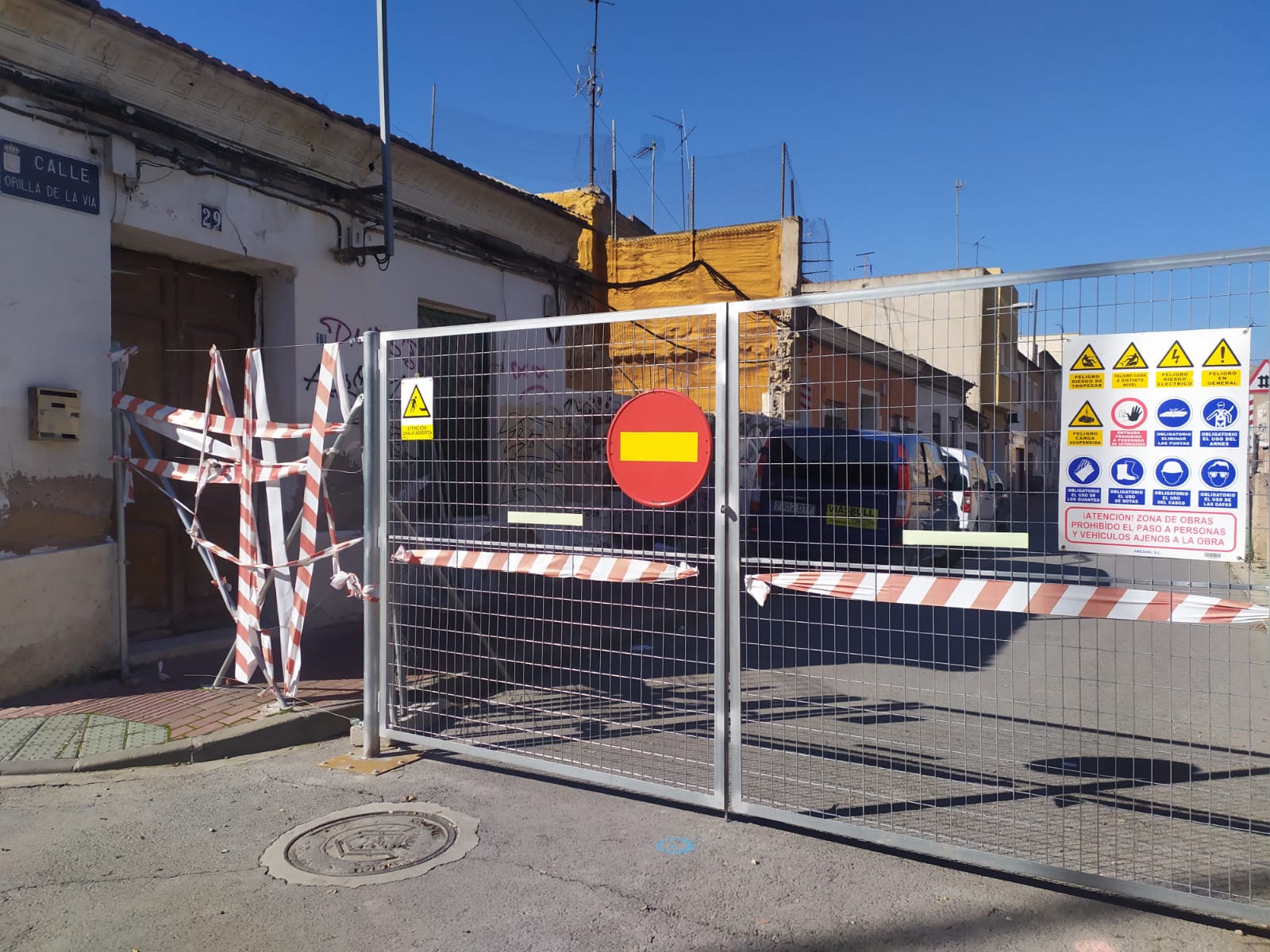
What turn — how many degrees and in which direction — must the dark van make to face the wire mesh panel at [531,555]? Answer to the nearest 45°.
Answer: approximately 135° to its left

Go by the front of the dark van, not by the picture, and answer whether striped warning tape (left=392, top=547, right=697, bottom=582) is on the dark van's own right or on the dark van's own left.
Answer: on the dark van's own left

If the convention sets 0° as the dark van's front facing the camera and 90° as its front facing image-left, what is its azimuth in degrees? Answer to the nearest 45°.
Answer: approximately 225°

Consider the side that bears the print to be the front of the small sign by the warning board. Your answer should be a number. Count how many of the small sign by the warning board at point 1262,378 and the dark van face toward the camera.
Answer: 1

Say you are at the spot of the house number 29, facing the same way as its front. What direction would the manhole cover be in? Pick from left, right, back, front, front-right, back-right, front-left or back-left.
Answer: front-right

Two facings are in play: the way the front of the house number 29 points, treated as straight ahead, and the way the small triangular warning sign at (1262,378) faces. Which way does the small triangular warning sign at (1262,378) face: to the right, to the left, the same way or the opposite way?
to the right

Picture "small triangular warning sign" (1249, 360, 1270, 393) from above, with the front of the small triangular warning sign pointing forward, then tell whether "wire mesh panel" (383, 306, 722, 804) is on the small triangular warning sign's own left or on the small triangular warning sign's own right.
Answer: on the small triangular warning sign's own right

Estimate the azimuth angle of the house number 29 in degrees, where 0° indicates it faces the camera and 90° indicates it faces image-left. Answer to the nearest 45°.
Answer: approximately 315°

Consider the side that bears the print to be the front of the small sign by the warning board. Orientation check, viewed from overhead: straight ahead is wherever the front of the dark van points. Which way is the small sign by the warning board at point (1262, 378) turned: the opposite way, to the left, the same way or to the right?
the opposite way

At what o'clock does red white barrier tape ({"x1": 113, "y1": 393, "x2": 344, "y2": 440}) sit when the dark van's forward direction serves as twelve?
The red white barrier tape is roughly at 8 o'clock from the dark van.

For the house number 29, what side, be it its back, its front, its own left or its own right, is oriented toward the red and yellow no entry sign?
front
